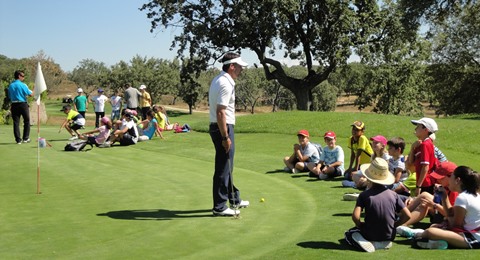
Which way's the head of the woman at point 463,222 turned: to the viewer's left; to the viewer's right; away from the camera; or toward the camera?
to the viewer's left

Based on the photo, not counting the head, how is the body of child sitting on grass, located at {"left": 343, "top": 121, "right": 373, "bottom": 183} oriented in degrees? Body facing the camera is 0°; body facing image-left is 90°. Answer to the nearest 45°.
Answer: approximately 45°

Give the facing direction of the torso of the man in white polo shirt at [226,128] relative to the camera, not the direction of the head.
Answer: to the viewer's right

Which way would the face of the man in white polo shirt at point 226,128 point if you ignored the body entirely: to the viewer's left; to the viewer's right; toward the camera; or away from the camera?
to the viewer's right

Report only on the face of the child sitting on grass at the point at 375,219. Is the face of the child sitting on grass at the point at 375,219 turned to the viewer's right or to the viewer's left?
to the viewer's left

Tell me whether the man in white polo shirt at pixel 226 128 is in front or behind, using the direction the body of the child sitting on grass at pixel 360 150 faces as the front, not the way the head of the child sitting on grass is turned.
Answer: in front

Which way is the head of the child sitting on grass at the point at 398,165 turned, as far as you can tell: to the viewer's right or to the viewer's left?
to the viewer's left

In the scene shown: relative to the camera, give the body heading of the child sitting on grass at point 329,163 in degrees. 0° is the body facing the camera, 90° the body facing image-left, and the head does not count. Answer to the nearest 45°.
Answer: approximately 45°
